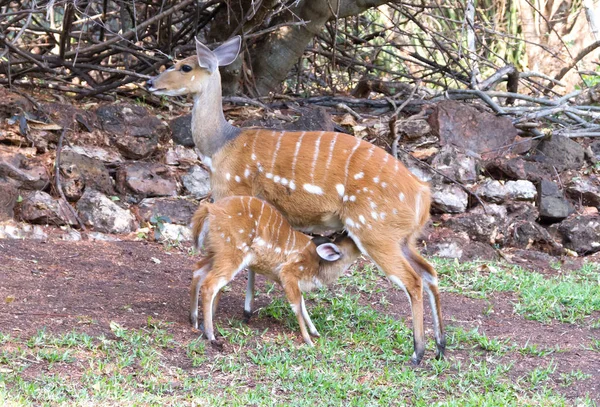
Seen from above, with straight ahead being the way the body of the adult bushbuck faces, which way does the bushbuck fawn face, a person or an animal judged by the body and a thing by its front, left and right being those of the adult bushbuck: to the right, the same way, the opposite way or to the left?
the opposite way

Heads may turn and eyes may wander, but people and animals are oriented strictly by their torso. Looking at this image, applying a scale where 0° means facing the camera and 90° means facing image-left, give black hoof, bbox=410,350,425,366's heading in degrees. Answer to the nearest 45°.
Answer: approximately 90°

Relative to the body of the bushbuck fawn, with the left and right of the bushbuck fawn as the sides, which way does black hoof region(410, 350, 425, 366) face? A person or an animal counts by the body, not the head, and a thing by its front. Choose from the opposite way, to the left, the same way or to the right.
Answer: the opposite way

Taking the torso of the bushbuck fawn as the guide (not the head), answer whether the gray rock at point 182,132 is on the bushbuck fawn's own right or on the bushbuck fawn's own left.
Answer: on the bushbuck fawn's own left

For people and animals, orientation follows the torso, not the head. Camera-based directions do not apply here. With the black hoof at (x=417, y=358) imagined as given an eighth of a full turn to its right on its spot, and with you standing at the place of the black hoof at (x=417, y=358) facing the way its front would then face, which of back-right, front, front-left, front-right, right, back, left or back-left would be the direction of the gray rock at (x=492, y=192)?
front-right

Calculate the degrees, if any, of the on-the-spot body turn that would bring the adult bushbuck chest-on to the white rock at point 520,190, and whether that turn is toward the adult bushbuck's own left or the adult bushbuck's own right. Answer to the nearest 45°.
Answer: approximately 135° to the adult bushbuck's own right

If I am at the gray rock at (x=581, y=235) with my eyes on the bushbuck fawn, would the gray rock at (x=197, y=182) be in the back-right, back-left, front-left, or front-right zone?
front-right

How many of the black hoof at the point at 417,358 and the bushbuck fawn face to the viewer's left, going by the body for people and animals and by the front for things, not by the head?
1

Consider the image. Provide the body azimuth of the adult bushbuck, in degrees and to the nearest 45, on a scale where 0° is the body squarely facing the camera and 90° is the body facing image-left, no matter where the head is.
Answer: approximately 90°

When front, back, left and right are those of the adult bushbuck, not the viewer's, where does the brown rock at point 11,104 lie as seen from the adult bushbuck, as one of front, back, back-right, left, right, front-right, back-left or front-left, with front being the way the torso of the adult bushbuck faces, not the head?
front-right

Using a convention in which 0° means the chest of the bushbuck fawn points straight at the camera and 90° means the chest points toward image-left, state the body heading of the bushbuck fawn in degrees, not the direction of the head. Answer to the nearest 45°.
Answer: approximately 270°

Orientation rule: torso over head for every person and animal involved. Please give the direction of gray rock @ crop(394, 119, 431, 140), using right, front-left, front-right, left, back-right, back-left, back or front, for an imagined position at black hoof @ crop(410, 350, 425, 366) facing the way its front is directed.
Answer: right
